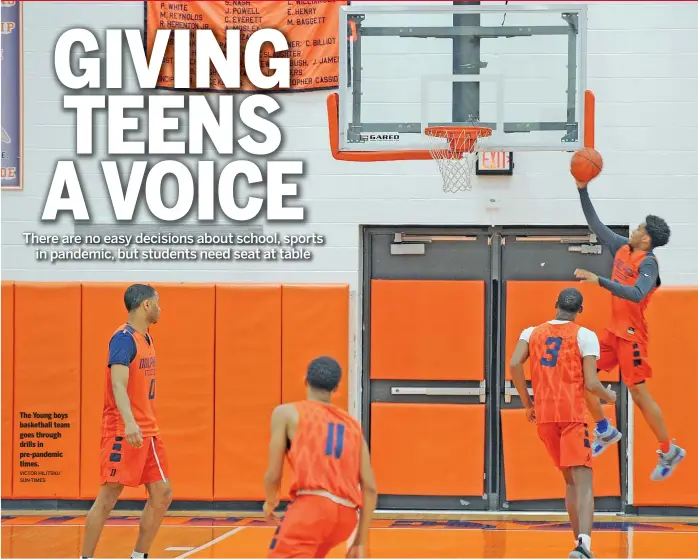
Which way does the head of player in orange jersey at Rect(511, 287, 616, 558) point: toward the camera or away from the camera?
away from the camera

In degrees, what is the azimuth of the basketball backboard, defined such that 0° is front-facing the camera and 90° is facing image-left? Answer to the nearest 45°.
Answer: approximately 0°

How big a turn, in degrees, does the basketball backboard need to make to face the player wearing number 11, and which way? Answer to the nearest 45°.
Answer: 0° — it already faces them

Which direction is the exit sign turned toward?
toward the camera

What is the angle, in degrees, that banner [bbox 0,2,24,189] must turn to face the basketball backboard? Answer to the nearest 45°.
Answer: approximately 45° to its left

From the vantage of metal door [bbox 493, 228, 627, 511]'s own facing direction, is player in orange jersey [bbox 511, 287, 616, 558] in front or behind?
in front

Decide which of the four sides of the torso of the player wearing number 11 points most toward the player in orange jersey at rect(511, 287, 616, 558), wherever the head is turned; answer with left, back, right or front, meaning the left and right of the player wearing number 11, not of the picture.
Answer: right

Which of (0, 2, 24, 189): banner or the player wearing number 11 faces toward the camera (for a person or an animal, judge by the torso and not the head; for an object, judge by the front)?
the banner

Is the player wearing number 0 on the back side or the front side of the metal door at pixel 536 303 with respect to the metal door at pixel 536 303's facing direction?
on the front side

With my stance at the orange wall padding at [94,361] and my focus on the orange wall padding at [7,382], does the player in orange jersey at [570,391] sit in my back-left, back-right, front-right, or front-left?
back-left

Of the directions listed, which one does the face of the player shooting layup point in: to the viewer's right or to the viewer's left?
to the viewer's left

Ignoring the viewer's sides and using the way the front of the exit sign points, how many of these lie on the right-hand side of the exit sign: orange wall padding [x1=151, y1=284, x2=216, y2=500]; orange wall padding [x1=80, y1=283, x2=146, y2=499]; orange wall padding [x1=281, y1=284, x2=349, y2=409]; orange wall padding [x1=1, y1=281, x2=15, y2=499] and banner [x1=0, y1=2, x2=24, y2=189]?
5

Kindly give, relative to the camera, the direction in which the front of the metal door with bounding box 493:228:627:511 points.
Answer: facing the viewer

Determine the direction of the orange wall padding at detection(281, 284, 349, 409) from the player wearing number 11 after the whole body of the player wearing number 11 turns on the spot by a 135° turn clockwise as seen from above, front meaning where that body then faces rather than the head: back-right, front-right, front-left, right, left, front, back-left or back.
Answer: left

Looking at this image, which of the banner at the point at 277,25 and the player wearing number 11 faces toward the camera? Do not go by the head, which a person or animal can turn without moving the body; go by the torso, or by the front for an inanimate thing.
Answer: the banner
